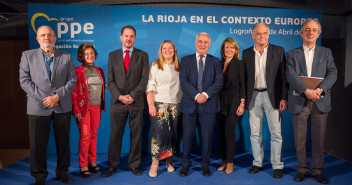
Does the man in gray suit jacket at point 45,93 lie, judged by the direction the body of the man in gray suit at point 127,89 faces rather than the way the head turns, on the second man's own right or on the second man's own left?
on the second man's own right

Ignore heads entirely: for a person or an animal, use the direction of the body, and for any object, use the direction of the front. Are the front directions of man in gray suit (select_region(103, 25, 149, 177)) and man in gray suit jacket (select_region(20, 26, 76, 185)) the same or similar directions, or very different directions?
same or similar directions

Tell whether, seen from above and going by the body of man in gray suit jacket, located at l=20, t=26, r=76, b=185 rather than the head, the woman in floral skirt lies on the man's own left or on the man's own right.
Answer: on the man's own left

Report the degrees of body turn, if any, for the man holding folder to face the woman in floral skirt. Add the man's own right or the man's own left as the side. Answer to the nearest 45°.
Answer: approximately 90° to the man's own right

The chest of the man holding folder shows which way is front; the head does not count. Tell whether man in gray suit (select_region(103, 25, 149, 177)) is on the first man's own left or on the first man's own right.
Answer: on the first man's own right

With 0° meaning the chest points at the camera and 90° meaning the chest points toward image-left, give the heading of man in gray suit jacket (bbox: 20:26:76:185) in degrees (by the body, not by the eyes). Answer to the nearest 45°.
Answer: approximately 0°

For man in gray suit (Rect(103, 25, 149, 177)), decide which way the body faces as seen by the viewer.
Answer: toward the camera

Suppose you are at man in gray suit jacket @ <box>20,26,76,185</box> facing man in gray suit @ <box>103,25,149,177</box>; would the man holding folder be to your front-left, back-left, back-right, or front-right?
front-right

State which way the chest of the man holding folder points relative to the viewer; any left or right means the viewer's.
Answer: facing the viewer
